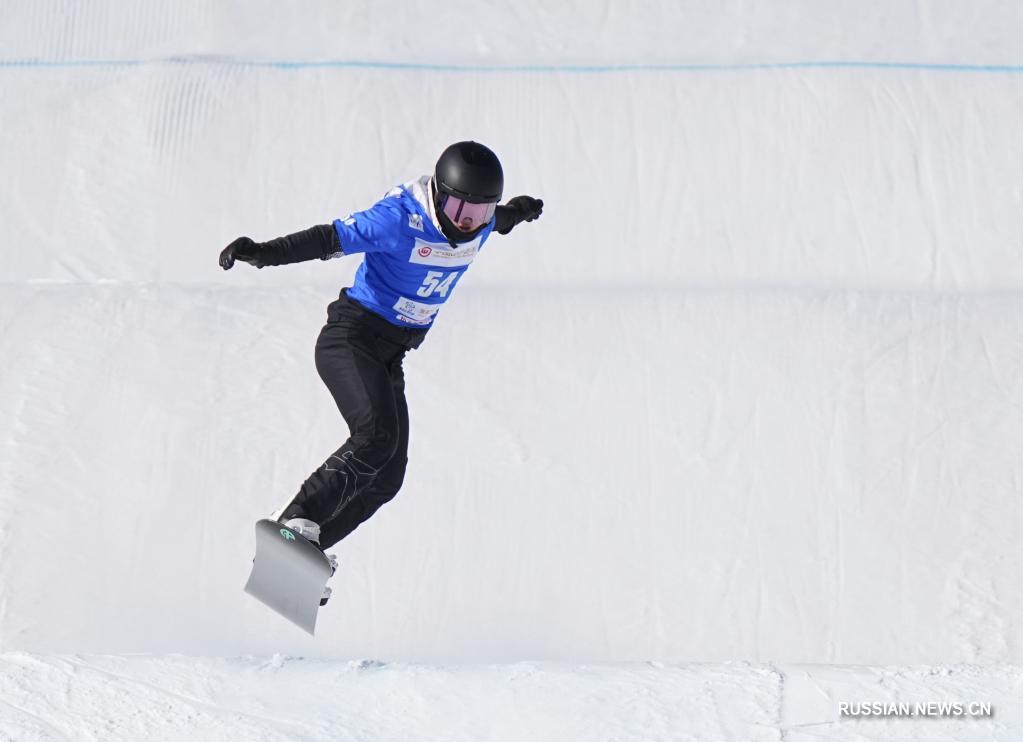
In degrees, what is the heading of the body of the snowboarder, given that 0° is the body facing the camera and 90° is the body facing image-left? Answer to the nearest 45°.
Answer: approximately 315°
